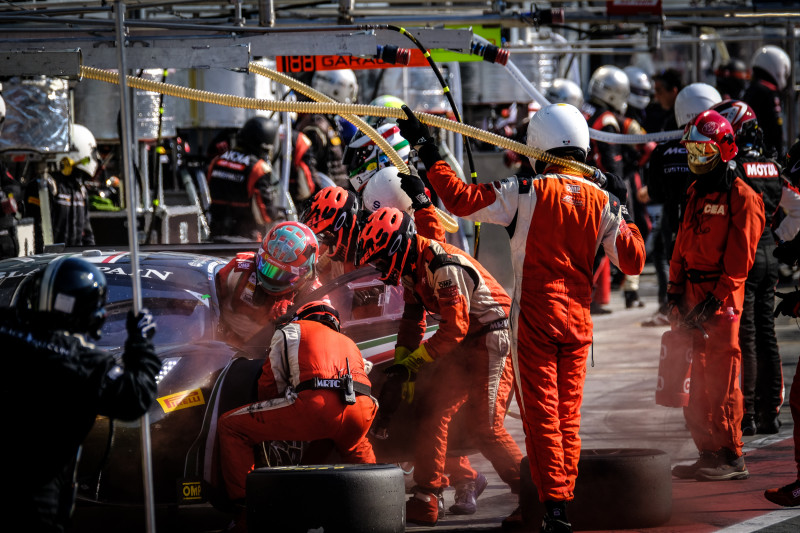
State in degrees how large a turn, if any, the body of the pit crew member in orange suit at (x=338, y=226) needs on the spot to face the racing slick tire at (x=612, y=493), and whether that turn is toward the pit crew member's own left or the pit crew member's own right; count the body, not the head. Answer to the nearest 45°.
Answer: approximately 135° to the pit crew member's own left

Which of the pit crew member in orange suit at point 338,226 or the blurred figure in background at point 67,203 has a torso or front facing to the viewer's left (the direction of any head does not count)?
the pit crew member in orange suit

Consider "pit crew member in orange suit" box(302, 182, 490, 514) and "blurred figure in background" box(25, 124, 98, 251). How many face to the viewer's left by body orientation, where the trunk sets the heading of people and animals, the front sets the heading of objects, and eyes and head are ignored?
1

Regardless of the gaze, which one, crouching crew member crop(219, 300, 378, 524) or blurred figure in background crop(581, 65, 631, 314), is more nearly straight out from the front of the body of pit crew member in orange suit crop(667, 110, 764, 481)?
the crouching crew member

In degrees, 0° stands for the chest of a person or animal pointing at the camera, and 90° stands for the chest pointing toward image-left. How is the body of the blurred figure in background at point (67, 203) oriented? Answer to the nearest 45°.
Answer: approximately 315°

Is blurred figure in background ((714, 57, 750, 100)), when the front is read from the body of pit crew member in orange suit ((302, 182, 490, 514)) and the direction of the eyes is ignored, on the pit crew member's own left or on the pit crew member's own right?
on the pit crew member's own right

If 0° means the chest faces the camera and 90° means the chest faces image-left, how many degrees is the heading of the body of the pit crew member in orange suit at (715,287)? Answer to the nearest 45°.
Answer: approximately 45°

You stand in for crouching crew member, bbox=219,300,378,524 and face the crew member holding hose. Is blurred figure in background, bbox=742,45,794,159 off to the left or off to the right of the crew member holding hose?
left

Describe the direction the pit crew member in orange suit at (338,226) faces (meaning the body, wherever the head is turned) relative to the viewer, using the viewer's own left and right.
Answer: facing to the left of the viewer

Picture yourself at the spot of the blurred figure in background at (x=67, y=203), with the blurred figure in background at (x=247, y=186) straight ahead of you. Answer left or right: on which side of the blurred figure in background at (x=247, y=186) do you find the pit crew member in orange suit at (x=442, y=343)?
right

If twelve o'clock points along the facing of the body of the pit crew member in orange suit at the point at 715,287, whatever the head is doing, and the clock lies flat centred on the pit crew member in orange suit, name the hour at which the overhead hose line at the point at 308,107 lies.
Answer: The overhead hose line is roughly at 12 o'clock from the pit crew member in orange suit.

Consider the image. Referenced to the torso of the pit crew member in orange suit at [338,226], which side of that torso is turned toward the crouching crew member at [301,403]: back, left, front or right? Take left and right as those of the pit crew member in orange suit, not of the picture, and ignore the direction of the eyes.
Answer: left

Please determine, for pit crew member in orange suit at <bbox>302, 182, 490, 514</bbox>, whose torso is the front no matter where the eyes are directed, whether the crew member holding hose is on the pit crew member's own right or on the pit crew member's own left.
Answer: on the pit crew member's own left
